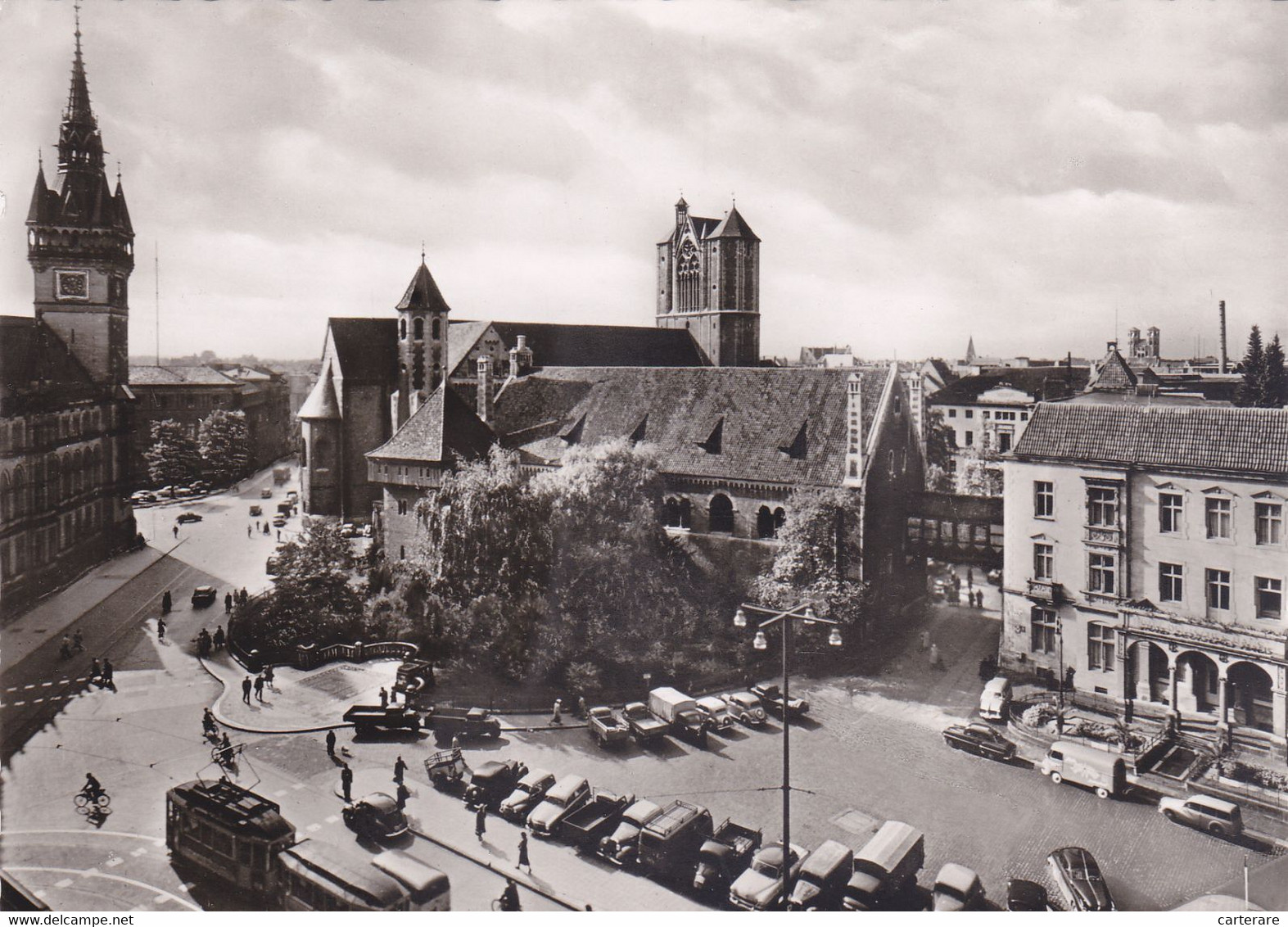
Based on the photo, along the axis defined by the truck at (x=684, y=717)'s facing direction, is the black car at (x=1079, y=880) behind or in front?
in front

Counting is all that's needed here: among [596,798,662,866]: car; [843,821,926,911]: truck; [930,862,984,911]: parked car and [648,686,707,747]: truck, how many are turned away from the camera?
0

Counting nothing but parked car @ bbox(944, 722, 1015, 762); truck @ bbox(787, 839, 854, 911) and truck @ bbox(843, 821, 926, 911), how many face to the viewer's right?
0

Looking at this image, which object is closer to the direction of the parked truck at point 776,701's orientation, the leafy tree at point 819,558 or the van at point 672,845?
the van

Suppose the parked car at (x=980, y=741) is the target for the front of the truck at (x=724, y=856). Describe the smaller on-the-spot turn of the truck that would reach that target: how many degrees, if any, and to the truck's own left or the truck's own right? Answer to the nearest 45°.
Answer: approximately 180°

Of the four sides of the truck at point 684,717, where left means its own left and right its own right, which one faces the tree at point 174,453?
back
